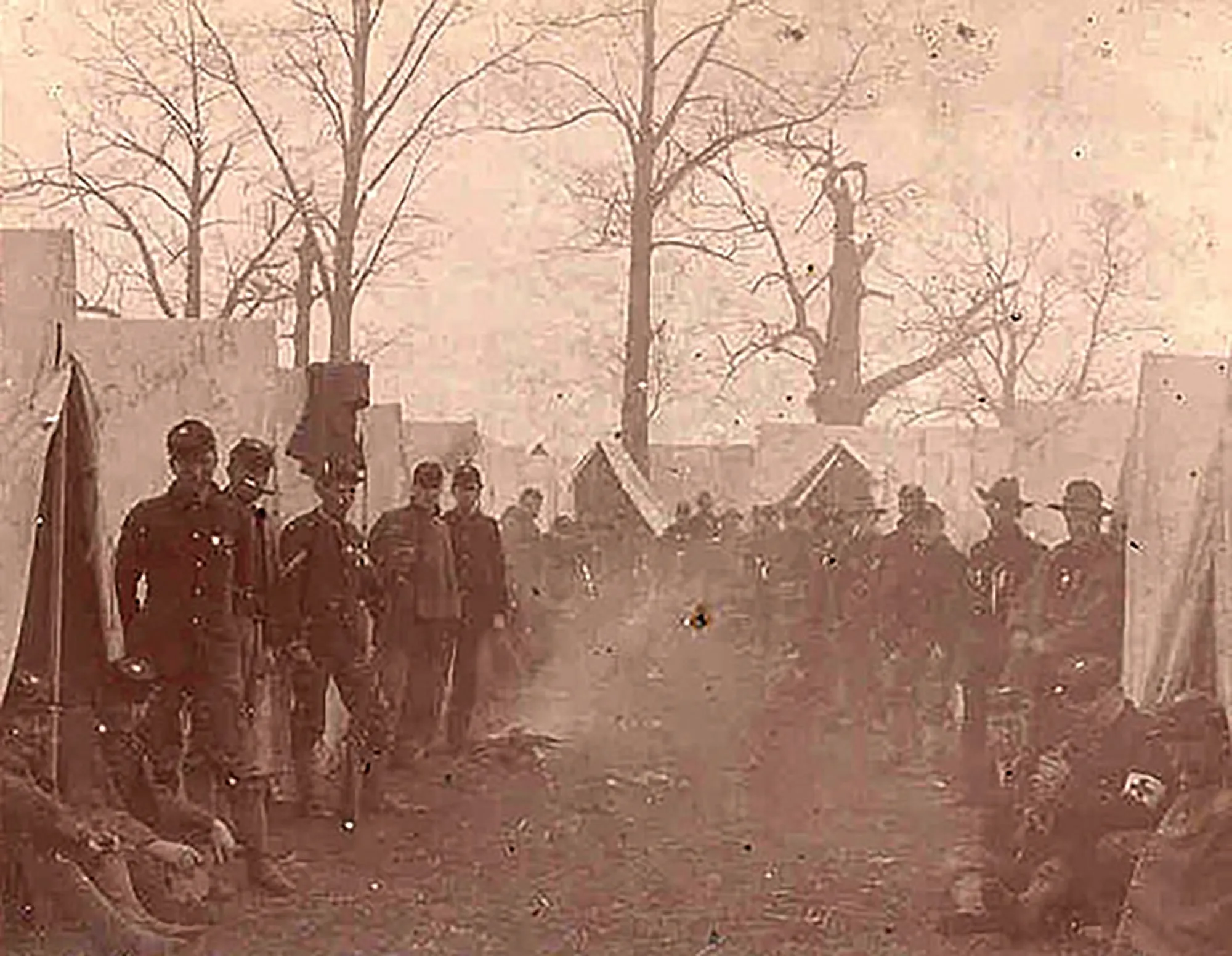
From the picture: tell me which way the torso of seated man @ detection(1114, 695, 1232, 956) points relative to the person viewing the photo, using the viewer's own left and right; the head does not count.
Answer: facing the viewer and to the left of the viewer

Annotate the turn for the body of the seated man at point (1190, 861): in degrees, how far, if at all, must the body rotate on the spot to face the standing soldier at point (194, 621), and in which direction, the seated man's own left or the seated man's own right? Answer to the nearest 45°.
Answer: approximately 45° to the seated man's own right

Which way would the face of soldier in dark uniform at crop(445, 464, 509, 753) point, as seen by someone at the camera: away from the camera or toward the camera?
toward the camera

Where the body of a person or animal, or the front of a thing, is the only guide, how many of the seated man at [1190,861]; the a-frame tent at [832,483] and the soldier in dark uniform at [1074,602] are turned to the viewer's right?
0

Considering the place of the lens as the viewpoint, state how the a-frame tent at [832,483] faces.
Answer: facing the viewer

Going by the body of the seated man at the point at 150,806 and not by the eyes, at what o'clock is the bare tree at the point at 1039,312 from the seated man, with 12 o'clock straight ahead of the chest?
The bare tree is roughly at 11 o'clock from the seated man.

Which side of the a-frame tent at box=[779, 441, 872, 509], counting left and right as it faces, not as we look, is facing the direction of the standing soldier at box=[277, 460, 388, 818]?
front

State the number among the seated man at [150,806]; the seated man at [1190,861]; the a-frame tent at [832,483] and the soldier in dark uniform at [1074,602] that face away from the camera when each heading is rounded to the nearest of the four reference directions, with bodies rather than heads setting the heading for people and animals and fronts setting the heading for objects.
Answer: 0

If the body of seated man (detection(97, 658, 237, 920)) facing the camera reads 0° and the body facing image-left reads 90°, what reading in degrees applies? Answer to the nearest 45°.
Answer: approximately 315°

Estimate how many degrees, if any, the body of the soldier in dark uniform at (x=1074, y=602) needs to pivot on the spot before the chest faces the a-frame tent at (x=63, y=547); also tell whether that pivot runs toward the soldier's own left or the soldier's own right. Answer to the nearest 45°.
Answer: approximately 45° to the soldier's own right

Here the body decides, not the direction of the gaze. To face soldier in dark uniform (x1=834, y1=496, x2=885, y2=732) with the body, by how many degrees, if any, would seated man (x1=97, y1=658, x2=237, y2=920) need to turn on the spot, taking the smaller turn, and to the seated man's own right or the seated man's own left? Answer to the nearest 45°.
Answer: approximately 45° to the seated man's own left
